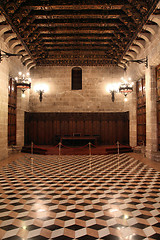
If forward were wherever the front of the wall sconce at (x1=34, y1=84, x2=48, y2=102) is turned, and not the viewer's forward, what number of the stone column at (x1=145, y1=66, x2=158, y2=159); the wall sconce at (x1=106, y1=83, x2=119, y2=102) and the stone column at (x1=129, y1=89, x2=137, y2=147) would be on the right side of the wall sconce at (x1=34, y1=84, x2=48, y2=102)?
0

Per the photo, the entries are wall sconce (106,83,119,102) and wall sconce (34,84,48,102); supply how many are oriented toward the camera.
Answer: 2

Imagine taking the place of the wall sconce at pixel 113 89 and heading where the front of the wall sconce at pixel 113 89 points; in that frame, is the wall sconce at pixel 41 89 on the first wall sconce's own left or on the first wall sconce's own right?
on the first wall sconce's own right

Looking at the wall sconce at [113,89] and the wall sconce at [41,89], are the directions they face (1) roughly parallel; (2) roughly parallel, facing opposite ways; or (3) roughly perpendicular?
roughly parallel

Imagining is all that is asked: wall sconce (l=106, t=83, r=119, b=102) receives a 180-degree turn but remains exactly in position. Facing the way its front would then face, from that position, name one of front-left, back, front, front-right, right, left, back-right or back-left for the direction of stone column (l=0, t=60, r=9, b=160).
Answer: back-left

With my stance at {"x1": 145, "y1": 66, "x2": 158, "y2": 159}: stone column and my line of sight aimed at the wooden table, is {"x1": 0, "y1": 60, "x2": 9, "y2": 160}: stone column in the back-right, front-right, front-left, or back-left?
front-left

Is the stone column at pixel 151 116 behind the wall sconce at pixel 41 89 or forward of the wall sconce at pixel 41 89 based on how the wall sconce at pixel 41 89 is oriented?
forward

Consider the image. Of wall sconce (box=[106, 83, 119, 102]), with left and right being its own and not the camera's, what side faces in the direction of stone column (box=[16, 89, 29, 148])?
right

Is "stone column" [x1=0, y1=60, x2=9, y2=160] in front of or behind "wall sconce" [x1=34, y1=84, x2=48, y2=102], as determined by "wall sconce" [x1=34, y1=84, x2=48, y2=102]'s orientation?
in front

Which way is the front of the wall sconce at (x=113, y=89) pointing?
toward the camera

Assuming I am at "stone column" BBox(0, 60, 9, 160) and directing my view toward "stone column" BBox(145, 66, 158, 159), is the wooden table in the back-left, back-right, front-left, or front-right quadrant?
front-left

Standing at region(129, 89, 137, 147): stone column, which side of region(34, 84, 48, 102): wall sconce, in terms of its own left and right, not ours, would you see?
left

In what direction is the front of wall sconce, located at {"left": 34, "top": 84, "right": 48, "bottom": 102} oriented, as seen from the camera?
facing the viewer

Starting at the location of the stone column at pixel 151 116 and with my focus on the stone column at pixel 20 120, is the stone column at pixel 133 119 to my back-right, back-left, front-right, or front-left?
front-right
